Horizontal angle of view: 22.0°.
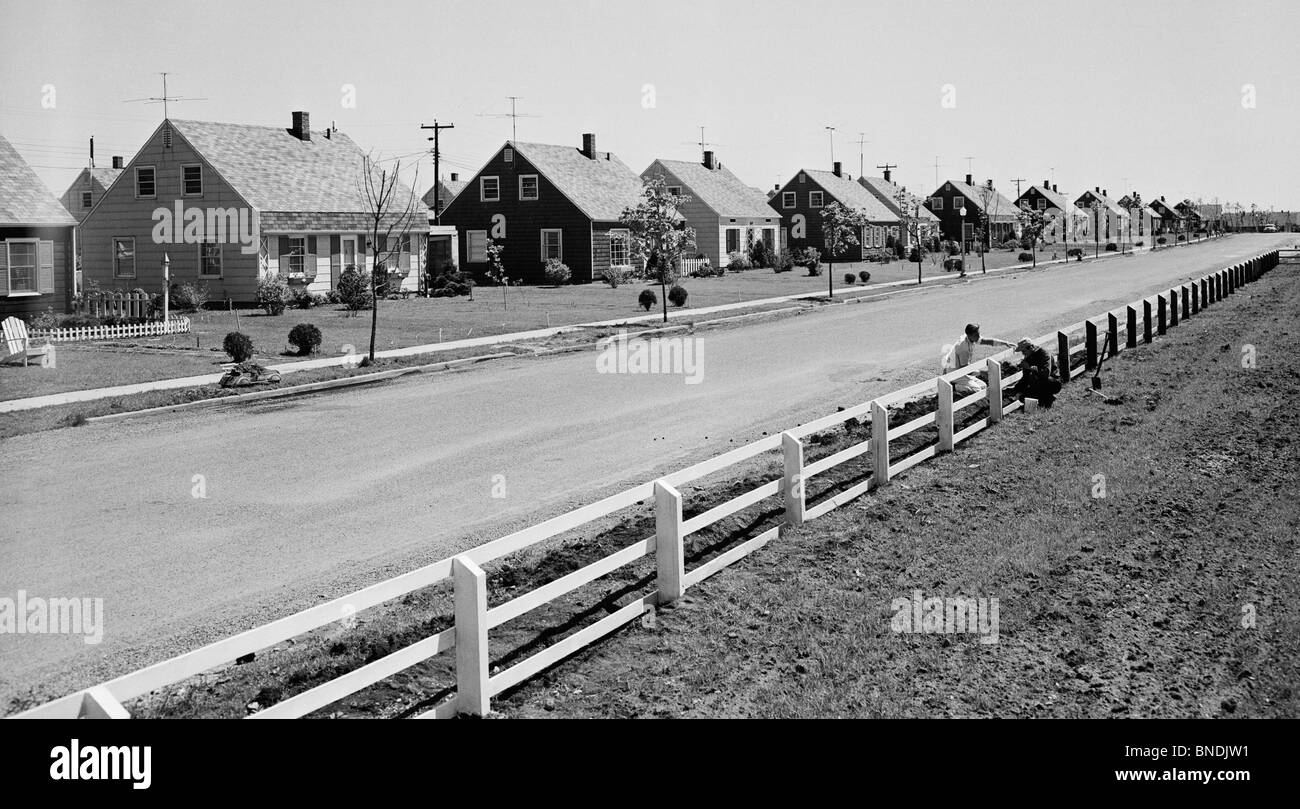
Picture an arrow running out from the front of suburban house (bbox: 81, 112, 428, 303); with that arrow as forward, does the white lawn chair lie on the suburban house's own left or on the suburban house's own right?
on the suburban house's own right

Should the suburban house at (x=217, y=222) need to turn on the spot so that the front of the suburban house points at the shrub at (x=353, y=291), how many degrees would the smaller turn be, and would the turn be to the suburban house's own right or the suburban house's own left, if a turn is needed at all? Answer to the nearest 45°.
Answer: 0° — it already faces it

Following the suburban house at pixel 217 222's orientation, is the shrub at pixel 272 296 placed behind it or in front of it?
in front

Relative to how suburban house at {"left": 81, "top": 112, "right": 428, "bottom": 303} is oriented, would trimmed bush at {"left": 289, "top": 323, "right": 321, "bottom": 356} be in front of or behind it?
in front

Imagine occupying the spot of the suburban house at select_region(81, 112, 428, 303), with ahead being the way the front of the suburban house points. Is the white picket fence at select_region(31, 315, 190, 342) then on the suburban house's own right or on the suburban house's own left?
on the suburban house's own right

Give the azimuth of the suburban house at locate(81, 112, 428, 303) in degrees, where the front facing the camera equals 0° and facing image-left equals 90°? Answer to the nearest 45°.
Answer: approximately 315°
